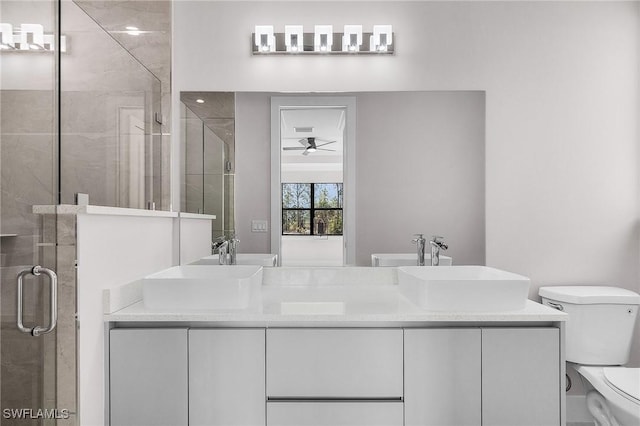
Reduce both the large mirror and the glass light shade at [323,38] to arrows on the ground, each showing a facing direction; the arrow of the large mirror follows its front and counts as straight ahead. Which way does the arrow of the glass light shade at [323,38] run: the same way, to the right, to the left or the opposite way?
the same way

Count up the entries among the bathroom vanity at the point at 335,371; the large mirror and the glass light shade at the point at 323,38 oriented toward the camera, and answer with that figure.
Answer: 3

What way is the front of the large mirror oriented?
toward the camera

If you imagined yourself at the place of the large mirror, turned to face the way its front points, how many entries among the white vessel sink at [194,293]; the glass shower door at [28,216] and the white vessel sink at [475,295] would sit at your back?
0

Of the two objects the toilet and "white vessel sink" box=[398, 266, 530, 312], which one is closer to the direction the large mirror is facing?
the white vessel sink

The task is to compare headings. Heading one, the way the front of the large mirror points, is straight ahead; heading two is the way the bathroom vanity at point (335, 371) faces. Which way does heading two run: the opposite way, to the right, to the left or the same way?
the same way

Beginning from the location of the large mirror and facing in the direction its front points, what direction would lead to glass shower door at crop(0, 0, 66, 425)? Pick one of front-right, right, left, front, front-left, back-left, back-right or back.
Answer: front-right

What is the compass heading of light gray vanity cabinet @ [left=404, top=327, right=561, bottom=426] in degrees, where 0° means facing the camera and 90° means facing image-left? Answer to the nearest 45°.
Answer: approximately 0°

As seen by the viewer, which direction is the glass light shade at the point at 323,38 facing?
toward the camera

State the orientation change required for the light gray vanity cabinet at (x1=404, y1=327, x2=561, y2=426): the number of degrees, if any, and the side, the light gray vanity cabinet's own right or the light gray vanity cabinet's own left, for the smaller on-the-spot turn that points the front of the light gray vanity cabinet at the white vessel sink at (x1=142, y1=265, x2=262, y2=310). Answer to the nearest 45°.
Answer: approximately 90° to the light gray vanity cabinet's own right
